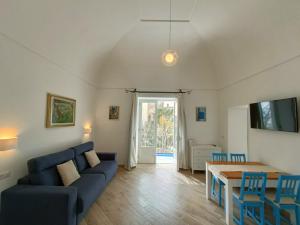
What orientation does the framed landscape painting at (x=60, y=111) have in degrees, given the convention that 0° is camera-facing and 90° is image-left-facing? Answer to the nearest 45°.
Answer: approximately 315°

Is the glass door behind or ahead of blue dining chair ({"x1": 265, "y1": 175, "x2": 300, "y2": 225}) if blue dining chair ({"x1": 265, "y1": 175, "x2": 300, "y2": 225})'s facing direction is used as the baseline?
ahead

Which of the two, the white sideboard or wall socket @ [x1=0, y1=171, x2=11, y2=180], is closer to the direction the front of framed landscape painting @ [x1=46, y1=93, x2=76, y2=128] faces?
the white sideboard

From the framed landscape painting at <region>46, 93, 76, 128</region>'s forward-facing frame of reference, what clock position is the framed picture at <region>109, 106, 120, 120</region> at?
The framed picture is roughly at 9 o'clock from the framed landscape painting.

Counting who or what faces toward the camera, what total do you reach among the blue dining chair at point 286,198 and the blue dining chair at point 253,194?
0

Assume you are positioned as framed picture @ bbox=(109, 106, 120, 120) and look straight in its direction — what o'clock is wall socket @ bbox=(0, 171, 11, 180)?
The wall socket is roughly at 1 o'clock from the framed picture.

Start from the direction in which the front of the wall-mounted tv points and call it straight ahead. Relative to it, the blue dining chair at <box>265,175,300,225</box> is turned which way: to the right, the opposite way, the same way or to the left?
to the right

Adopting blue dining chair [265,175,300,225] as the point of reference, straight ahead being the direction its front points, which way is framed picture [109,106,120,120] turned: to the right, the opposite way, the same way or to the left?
the opposite way

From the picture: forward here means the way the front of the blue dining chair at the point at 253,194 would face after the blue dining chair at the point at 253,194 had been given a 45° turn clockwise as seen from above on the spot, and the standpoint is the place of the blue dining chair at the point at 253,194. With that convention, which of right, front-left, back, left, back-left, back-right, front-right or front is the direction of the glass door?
front-left

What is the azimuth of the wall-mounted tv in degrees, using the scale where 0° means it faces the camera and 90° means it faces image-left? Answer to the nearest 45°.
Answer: approximately 45°

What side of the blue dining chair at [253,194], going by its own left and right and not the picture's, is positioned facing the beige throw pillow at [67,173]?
left

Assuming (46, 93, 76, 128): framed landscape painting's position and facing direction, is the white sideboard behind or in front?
in front

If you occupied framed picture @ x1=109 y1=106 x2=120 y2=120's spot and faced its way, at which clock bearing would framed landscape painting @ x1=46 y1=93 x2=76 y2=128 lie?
The framed landscape painting is roughly at 1 o'clock from the framed picture.

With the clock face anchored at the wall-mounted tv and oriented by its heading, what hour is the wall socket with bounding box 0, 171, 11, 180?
The wall socket is roughly at 12 o'clock from the wall-mounted tv.

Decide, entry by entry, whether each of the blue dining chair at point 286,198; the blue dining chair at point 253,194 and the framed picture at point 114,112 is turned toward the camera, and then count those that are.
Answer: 1
